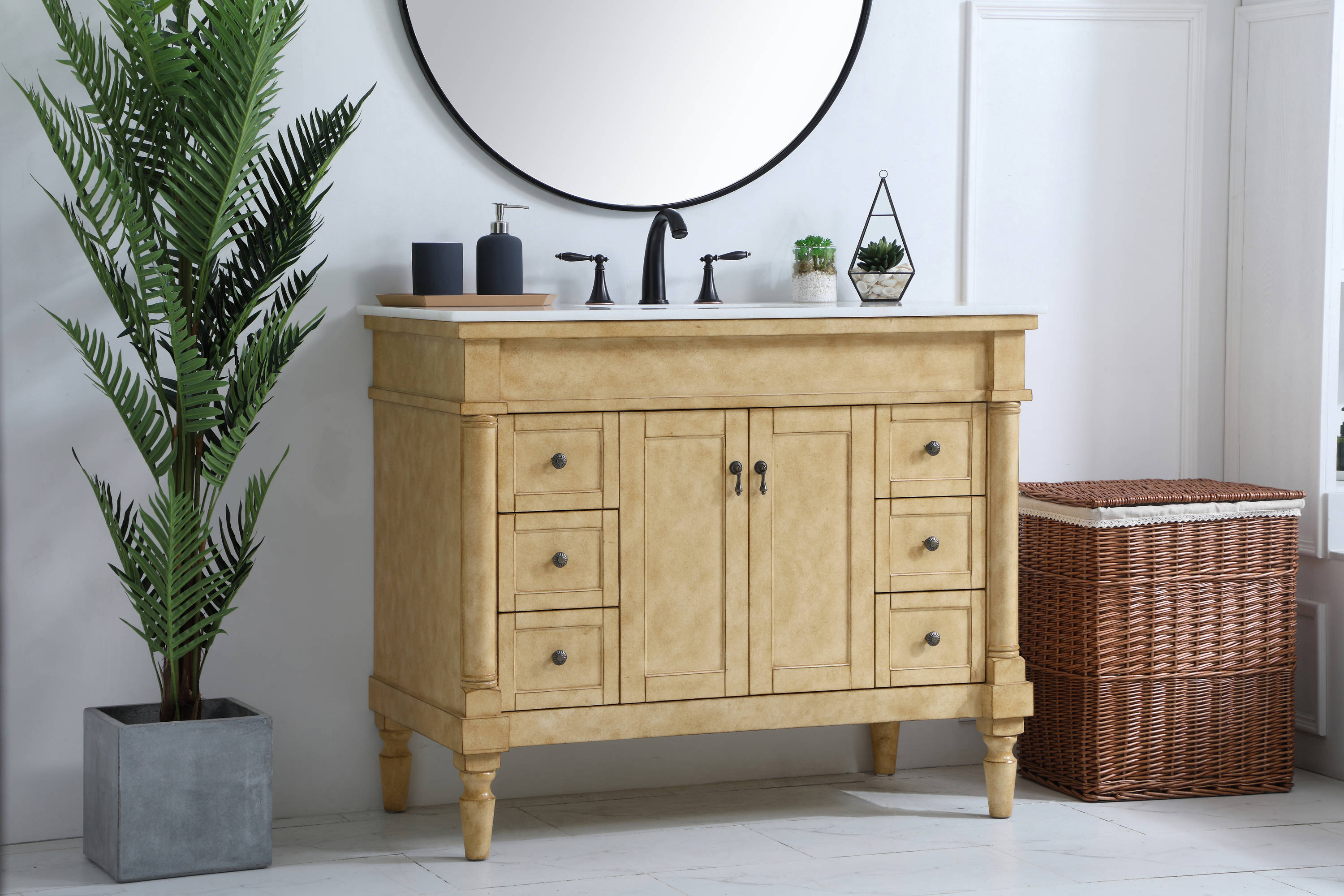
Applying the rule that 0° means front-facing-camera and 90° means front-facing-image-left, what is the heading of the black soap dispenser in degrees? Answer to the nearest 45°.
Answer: approximately 270°

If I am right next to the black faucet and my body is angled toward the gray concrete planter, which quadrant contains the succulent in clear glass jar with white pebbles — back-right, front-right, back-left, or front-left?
back-left

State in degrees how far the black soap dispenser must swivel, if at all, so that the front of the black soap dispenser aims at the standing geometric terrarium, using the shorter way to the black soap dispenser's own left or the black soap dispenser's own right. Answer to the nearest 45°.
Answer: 0° — it already faces it

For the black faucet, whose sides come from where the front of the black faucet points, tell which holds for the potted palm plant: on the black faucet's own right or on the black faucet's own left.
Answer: on the black faucet's own right

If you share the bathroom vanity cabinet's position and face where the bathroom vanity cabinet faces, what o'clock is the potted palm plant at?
The potted palm plant is roughly at 4 o'clock from the bathroom vanity cabinet.

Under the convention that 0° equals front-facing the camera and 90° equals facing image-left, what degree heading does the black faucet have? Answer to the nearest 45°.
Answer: approximately 315°

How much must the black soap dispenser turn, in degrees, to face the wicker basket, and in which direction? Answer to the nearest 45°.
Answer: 0° — it already faces it

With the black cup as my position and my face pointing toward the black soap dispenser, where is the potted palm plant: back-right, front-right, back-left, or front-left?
back-right
